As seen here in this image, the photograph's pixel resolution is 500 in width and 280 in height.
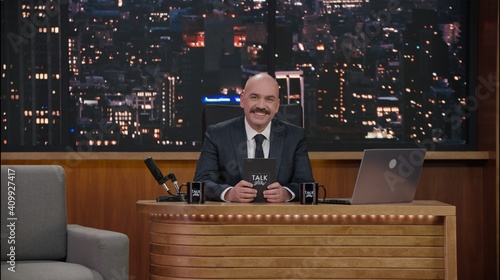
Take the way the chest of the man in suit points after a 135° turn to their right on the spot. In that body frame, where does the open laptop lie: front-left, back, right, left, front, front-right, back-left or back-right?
back

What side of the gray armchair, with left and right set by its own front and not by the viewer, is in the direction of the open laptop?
front

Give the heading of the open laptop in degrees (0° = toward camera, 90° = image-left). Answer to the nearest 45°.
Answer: approximately 135°

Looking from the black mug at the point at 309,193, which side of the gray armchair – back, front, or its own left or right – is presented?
left

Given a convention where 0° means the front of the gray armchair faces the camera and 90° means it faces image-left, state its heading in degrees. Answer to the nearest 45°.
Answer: approximately 315°

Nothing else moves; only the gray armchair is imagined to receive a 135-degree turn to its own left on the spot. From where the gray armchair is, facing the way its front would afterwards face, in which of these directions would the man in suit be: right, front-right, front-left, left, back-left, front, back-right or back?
right

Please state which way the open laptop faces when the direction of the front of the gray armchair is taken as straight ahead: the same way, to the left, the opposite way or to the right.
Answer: the opposite way

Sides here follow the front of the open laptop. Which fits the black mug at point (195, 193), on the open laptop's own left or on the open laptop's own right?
on the open laptop's own left

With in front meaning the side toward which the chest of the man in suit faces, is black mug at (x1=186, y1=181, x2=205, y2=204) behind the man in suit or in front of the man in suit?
in front
